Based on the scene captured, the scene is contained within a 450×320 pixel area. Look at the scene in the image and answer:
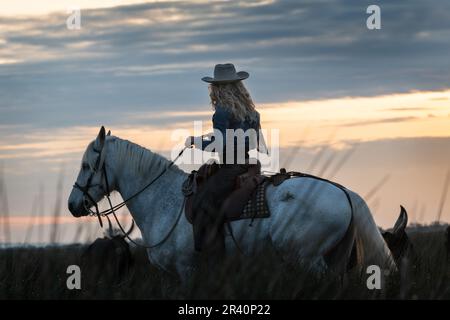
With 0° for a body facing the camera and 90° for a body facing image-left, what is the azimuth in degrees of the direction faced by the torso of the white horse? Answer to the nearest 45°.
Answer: approximately 90°

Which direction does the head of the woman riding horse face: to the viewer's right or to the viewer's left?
to the viewer's left
